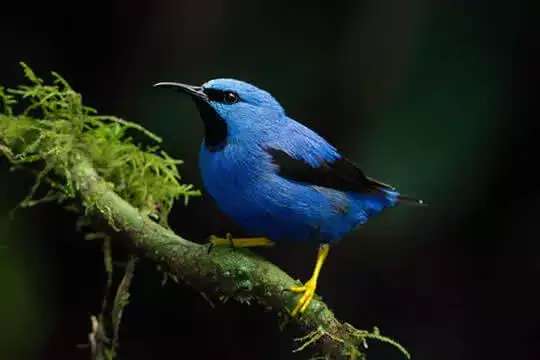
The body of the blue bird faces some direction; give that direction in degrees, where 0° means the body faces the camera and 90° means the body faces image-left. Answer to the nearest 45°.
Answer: approximately 90°
